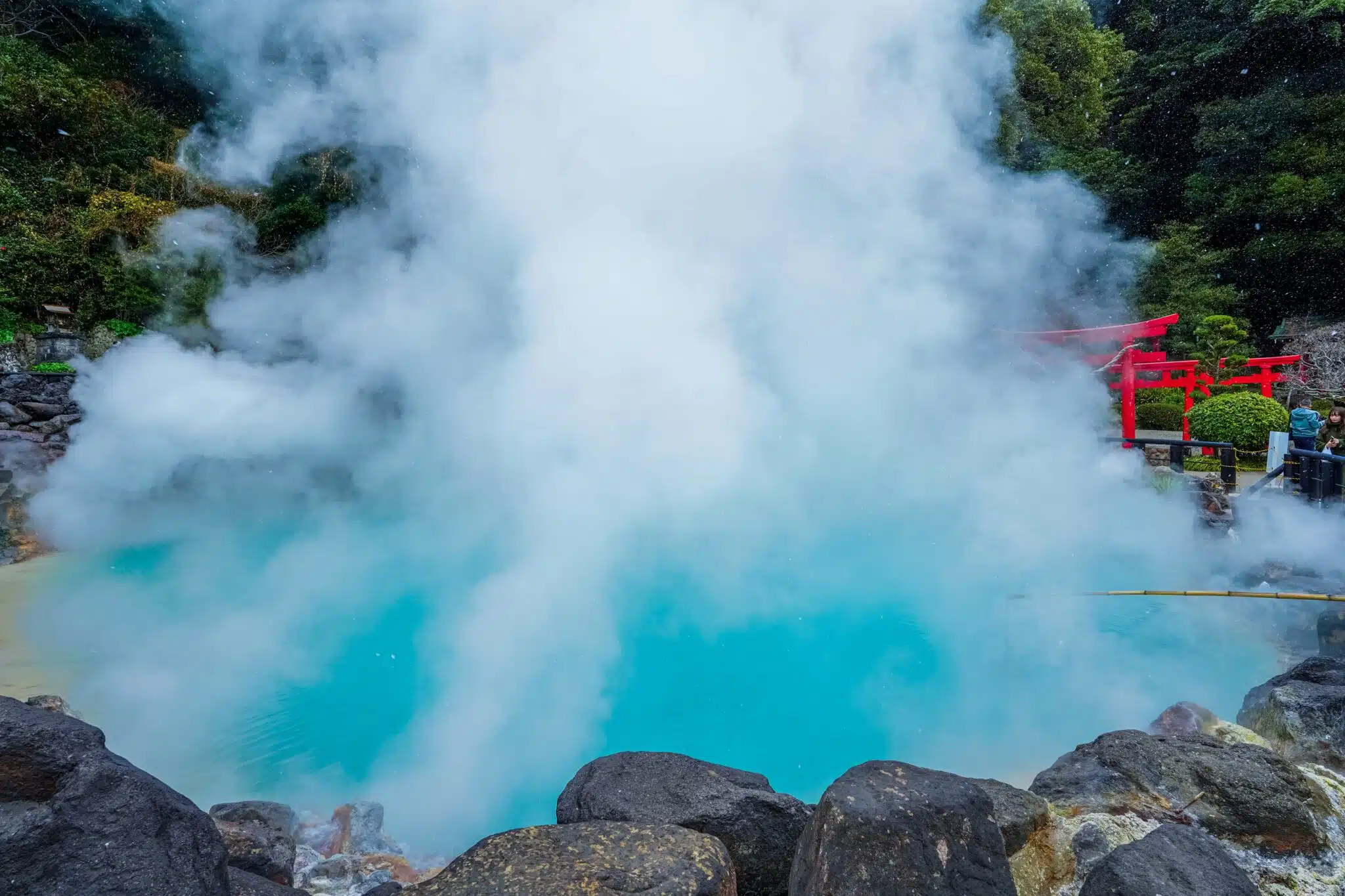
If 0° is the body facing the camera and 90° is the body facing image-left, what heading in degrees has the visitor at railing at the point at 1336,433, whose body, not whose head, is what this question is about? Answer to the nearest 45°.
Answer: approximately 0°

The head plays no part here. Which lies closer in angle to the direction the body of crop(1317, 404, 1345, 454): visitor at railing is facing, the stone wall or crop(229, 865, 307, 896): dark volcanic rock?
the dark volcanic rock

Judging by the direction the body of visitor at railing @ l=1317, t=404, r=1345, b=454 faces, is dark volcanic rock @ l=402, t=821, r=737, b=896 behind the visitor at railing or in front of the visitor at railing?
in front

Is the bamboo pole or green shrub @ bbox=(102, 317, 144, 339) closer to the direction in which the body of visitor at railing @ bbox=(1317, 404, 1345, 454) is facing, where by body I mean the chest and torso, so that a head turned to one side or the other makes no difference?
the bamboo pole

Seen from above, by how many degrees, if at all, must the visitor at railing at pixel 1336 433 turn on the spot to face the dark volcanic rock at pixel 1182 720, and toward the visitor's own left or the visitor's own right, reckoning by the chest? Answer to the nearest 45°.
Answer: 0° — they already face it
